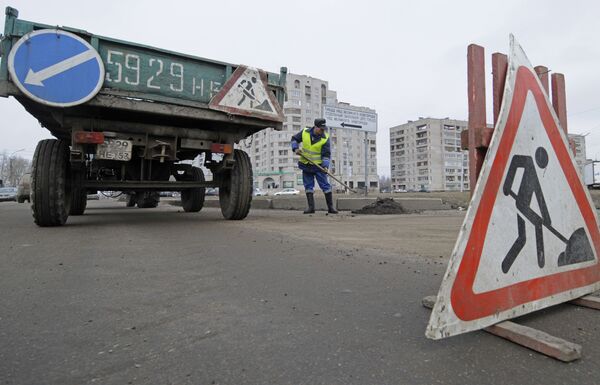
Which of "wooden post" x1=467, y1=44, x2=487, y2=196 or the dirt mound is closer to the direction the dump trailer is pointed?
the dirt mound

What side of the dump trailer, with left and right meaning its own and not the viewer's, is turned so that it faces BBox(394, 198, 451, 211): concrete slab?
right

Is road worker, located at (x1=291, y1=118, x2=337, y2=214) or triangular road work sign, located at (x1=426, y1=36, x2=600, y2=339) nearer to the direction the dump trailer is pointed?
the road worker

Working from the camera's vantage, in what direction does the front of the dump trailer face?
facing away from the viewer

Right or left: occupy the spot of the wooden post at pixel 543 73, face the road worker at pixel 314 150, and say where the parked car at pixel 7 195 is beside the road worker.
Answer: left

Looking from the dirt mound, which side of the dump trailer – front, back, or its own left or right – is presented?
right

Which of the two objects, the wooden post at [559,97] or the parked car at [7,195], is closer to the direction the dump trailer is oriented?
the parked car

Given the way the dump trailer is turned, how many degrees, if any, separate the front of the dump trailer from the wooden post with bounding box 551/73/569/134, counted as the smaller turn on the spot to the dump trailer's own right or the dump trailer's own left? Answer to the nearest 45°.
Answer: approximately 135° to the dump trailer's own right

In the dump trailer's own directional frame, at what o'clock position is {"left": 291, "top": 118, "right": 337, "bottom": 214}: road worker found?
The road worker is roughly at 2 o'clock from the dump trailer.

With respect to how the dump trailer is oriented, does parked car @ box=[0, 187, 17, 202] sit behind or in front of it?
in front

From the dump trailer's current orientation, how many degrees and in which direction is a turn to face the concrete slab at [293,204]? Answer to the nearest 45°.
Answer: approximately 45° to its right
